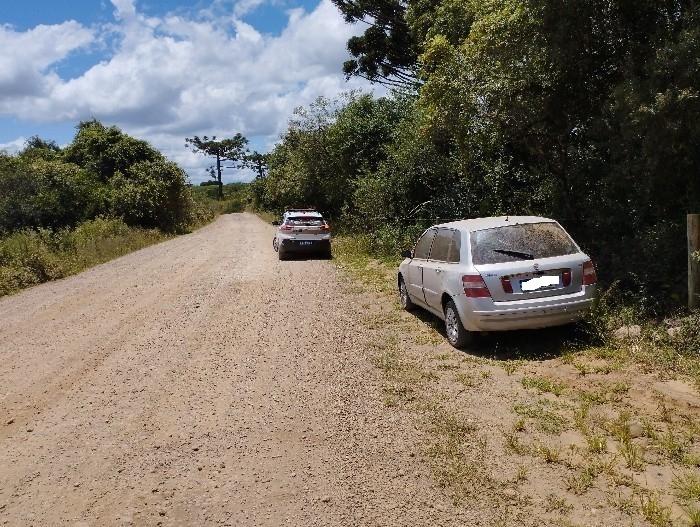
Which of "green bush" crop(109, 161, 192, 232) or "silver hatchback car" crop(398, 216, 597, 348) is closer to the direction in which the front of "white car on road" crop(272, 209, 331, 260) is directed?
the green bush

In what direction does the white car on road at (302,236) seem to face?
away from the camera

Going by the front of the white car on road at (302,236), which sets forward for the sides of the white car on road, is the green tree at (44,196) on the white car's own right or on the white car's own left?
on the white car's own left

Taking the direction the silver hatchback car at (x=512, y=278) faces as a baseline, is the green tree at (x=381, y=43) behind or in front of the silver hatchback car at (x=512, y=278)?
in front

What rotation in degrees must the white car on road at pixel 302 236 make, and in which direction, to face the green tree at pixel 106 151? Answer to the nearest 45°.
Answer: approximately 45° to its left

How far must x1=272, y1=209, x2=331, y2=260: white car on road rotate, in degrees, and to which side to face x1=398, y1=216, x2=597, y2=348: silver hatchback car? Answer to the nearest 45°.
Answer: approximately 180°

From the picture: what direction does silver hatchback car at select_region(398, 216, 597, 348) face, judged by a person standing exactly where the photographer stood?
facing away from the viewer and to the left of the viewer

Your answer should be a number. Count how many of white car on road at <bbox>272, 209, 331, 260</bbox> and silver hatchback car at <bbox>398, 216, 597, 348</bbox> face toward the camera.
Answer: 0
